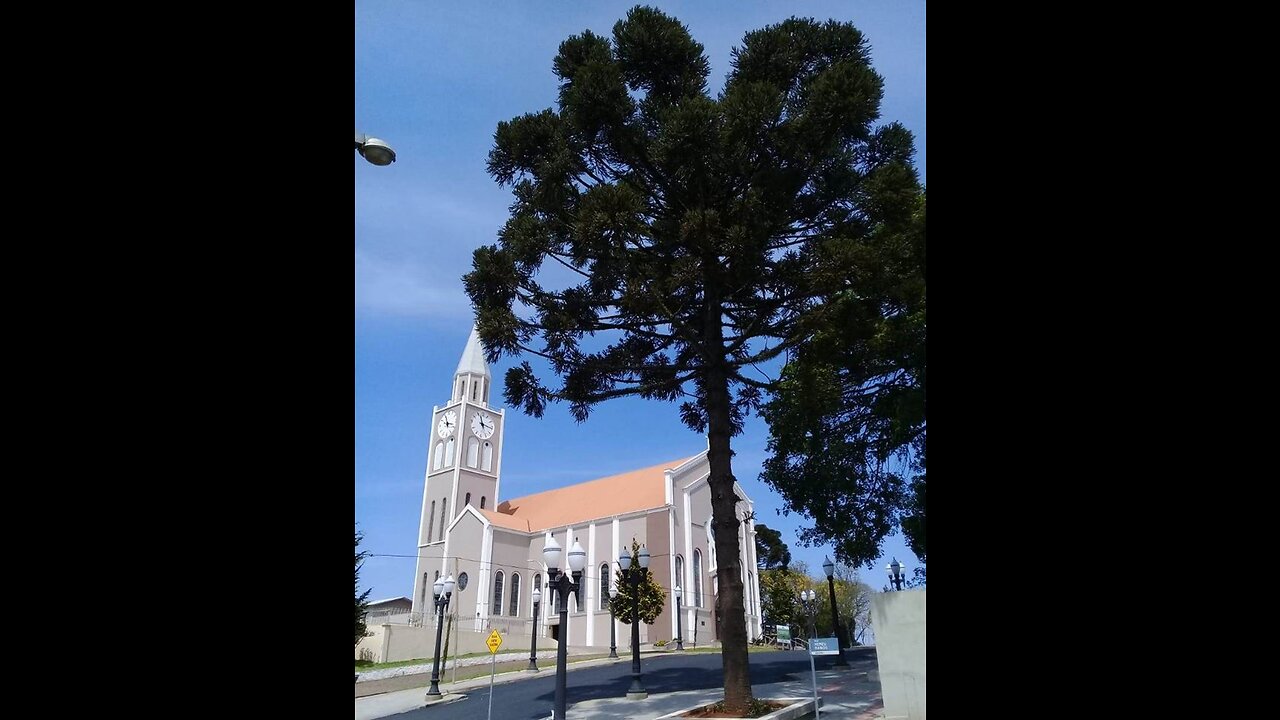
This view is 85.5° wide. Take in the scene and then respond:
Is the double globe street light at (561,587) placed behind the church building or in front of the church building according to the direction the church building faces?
in front

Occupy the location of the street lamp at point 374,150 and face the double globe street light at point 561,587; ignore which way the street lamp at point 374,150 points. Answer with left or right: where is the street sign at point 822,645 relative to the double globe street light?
right
